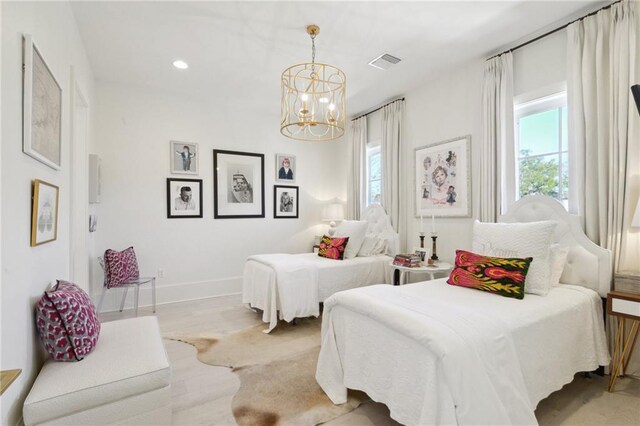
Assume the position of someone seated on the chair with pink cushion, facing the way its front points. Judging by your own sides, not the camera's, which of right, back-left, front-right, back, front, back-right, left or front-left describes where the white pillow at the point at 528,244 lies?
front

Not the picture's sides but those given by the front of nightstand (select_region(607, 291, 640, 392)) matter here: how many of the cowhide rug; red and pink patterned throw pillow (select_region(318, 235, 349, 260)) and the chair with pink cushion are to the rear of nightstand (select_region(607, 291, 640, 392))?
0

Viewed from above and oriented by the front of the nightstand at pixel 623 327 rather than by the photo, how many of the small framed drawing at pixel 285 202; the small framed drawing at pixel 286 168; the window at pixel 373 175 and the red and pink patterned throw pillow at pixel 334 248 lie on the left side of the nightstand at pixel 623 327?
0

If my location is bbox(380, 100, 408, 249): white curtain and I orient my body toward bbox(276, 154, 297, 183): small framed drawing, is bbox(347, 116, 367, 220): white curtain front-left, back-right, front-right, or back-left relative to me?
front-right

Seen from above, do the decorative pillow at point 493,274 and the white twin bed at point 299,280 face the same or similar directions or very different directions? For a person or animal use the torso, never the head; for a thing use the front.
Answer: same or similar directions

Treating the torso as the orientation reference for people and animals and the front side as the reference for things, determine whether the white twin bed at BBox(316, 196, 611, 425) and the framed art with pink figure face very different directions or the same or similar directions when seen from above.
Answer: same or similar directions

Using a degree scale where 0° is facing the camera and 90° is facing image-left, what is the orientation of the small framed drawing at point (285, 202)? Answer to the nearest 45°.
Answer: approximately 0°

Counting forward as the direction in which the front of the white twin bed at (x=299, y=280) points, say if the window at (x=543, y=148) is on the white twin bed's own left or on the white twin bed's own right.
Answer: on the white twin bed's own left

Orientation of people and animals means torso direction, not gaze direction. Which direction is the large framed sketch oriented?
to the viewer's right

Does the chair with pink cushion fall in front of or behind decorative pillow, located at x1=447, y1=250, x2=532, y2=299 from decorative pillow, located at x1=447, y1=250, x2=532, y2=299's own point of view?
in front

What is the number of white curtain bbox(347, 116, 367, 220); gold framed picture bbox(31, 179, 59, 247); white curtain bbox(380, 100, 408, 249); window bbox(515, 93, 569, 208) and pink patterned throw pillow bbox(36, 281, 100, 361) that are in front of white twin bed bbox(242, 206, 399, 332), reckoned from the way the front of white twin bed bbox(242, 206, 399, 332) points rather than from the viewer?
2

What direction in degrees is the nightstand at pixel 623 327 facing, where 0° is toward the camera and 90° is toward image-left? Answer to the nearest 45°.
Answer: approximately 45°

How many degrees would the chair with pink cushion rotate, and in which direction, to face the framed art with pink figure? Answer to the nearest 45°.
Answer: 0° — it already faces it

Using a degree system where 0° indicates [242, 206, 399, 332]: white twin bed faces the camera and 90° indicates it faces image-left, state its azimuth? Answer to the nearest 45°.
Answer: approximately 45°

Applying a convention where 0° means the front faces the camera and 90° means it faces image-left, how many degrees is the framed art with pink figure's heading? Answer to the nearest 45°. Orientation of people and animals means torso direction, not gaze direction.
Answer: approximately 45°

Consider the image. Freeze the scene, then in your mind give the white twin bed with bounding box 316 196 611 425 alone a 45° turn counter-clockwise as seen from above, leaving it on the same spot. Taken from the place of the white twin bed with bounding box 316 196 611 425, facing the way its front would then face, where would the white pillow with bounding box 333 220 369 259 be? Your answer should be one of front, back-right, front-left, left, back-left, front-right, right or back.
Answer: back-right

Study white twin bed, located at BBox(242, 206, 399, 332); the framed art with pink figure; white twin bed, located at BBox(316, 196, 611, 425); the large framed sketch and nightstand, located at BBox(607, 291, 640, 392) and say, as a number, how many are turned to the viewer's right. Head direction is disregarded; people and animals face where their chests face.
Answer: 1

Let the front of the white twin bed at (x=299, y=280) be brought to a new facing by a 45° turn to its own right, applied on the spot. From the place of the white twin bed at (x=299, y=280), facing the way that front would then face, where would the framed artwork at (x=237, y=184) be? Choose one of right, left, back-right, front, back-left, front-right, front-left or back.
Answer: front-right

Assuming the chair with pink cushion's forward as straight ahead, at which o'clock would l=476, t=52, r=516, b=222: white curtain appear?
The white curtain is roughly at 12 o'clock from the chair with pink cushion.

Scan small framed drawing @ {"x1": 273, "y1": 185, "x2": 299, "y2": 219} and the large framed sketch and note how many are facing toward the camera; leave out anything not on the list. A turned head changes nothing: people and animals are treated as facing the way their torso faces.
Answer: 1

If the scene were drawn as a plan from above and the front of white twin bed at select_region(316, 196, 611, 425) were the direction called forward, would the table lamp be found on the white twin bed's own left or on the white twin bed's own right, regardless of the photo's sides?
on the white twin bed's own right
